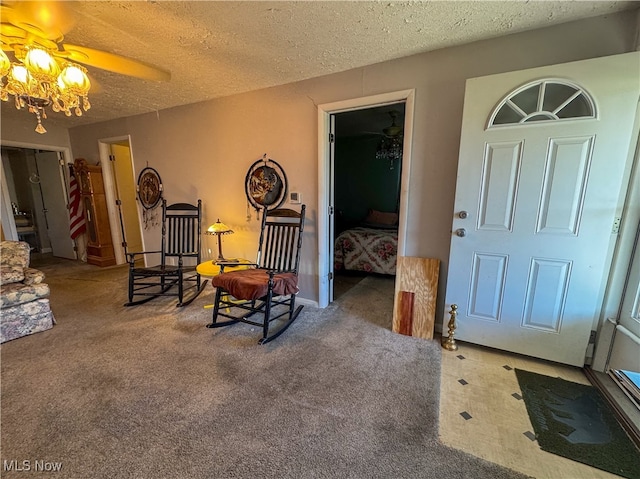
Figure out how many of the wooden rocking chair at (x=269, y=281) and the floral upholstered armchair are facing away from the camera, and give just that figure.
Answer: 0

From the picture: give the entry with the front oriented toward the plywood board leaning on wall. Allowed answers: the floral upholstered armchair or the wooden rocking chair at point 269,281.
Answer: the floral upholstered armchair

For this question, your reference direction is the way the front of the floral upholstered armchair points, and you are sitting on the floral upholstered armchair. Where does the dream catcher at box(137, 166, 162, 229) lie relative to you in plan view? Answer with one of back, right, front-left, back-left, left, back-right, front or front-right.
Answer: left

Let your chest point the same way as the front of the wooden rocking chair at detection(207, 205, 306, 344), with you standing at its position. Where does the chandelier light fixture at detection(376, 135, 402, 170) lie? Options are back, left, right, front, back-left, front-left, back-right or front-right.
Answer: back

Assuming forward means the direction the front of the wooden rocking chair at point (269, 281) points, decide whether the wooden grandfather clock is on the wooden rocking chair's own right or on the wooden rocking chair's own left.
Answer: on the wooden rocking chair's own right

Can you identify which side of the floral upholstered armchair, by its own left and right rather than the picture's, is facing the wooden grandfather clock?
left

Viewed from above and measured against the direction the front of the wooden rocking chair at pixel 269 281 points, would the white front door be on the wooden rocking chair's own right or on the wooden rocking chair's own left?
on the wooden rocking chair's own left

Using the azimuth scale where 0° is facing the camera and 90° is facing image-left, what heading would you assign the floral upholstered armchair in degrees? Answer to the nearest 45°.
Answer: approximately 315°

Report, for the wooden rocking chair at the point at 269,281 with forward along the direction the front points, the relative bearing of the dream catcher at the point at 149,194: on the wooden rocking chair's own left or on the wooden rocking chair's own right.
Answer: on the wooden rocking chair's own right

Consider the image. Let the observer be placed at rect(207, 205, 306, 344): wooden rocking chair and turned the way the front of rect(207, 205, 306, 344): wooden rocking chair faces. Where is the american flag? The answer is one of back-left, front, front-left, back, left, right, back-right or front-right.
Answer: right

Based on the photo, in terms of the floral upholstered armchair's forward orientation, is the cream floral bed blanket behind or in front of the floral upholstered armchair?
in front

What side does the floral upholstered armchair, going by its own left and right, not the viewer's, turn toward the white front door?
front

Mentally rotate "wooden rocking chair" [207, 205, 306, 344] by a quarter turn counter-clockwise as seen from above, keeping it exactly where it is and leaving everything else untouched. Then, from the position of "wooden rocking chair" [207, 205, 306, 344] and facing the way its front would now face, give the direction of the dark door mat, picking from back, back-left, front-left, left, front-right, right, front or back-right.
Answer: front

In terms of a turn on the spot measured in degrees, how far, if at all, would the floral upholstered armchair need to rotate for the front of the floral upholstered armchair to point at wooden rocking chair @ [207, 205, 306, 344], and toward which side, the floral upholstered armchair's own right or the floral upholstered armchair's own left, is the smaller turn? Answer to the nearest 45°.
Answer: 0° — it already faces it

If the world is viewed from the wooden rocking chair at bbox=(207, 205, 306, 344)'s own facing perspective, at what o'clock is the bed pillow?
The bed pillow is roughly at 6 o'clock from the wooden rocking chair.

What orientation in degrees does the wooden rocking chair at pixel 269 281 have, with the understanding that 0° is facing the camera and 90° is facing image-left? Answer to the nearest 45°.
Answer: approximately 45°

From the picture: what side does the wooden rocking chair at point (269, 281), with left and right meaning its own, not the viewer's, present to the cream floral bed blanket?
back
